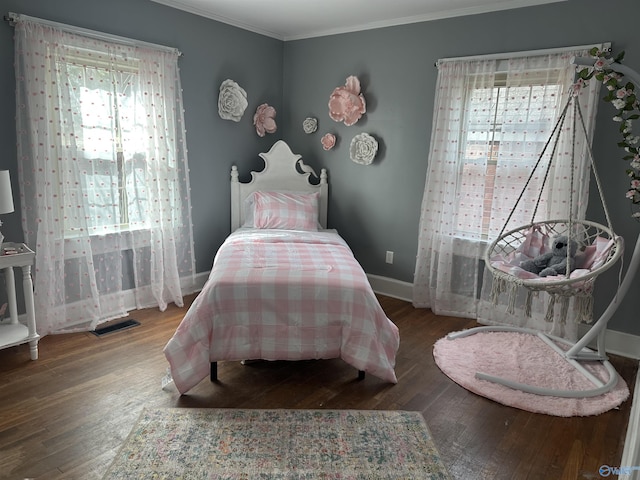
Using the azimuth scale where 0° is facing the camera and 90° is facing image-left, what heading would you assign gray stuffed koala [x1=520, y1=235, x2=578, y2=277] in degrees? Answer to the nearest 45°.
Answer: approximately 45°

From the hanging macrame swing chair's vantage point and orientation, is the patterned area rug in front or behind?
in front

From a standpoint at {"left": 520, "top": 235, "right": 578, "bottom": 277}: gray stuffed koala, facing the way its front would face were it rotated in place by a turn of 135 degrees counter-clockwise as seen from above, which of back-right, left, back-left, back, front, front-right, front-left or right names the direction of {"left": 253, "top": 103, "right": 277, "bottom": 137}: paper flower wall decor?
back

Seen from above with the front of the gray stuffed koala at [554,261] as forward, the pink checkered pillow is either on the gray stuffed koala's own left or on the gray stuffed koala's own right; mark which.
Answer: on the gray stuffed koala's own right

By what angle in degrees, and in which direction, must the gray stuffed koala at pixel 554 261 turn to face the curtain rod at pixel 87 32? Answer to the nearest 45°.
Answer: approximately 45° to its right

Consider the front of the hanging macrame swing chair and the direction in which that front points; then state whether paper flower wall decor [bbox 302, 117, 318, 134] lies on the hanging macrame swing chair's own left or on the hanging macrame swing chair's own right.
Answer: on the hanging macrame swing chair's own right

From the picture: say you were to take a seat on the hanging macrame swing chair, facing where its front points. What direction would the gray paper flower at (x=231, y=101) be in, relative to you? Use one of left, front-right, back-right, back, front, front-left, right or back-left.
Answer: front-right

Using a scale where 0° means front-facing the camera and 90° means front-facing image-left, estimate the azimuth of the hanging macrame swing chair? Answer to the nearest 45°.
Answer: approximately 45°

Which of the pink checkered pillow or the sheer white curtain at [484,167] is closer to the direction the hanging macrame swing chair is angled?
the pink checkered pillow

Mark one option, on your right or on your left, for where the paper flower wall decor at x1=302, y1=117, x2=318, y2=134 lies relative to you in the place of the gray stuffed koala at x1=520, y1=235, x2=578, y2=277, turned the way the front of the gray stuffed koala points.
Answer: on your right
